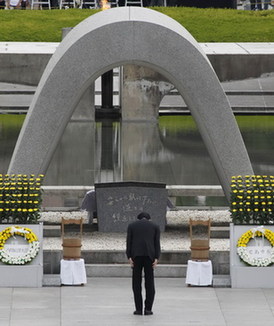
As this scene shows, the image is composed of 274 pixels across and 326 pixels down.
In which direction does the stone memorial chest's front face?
toward the camera

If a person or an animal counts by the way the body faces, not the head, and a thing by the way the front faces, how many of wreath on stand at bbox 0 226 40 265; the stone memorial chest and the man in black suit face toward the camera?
2

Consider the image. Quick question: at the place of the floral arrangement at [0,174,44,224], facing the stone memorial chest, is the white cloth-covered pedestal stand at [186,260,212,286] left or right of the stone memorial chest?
right

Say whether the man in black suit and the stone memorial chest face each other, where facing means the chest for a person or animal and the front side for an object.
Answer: yes

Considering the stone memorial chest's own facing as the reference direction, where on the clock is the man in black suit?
The man in black suit is roughly at 12 o'clock from the stone memorial chest.

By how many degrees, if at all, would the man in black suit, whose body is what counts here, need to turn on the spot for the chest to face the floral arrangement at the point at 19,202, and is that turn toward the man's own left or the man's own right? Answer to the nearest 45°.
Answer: approximately 45° to the man's own left

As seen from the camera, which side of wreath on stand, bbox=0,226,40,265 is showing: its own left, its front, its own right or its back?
front

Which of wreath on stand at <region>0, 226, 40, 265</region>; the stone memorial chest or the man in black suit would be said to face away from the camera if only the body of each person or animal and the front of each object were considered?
the man in black suit

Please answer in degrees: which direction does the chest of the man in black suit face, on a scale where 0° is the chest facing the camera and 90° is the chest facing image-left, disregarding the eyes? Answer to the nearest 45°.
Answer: approximately 180°

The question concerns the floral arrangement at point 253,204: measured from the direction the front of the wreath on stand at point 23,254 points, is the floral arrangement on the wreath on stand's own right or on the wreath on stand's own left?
on the wreath on stand's own left
